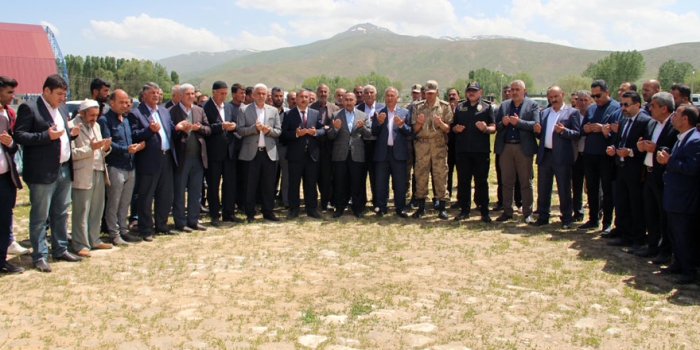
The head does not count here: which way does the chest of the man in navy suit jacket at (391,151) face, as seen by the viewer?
toward the camera

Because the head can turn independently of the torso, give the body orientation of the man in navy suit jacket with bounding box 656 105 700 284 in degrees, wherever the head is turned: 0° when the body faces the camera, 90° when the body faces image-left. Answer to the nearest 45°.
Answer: approximately 90°

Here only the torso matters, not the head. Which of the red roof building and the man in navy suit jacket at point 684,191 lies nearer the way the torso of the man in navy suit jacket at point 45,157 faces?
the man in navy suit jacket

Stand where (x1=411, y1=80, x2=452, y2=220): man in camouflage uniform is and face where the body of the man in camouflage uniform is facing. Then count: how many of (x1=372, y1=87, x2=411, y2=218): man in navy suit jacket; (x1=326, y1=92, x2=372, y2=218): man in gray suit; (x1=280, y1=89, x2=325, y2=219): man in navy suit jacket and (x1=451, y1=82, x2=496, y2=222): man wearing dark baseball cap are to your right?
3

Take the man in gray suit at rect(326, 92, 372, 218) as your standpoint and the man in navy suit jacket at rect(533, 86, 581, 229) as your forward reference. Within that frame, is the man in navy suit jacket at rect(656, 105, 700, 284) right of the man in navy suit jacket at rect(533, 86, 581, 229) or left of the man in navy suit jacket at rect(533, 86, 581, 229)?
right

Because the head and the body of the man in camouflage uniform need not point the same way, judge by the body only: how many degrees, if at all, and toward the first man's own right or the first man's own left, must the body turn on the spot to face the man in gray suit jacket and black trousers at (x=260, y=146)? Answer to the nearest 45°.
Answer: approximately 90° to the first man's own right

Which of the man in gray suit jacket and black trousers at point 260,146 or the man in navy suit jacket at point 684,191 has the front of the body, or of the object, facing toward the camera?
the man in gray suit jacket and black trousers

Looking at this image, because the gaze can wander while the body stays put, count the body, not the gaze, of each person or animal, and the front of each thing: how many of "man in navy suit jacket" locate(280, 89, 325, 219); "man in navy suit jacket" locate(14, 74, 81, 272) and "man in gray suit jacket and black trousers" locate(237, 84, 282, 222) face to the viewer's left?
0

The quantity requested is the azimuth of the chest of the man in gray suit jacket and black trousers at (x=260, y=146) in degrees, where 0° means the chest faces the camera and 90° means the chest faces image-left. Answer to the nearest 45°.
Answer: approximately 0°

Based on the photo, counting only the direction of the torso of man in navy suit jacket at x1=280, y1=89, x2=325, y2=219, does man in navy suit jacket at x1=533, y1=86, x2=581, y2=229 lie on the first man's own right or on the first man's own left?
on the first man's own left

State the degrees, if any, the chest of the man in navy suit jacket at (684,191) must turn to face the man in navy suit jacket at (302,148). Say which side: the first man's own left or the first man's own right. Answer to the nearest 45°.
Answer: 0° — they already face them

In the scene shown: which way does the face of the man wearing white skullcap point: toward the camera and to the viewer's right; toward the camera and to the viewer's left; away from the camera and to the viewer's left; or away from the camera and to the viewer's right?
toward the camera and to the viewer's right
